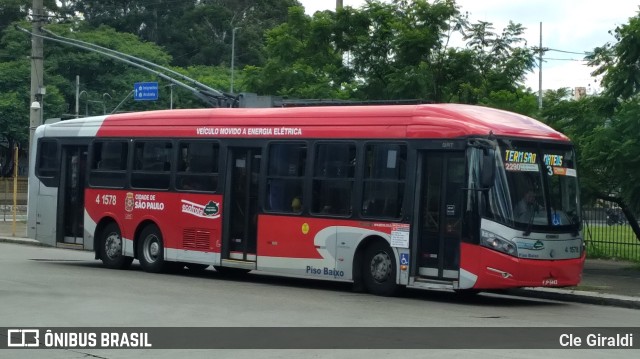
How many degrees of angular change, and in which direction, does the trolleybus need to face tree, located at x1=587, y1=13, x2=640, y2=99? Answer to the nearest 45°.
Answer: approximately 90° to its left

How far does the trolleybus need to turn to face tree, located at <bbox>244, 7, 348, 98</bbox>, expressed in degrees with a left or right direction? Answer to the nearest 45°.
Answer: approximately 135° to its left

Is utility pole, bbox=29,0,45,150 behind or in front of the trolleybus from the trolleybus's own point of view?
behind

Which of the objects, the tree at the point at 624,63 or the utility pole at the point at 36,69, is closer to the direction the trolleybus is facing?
the tree

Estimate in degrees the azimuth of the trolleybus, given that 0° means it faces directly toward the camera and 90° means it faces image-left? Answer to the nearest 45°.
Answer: approximately 315°

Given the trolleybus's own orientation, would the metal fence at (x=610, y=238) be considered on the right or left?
on its left
